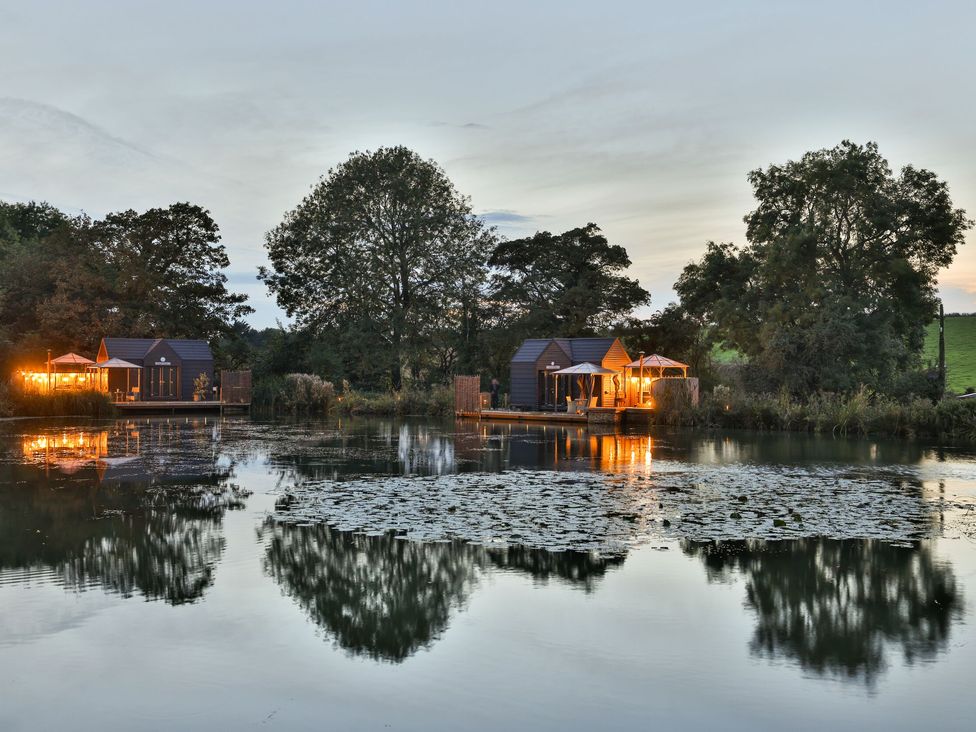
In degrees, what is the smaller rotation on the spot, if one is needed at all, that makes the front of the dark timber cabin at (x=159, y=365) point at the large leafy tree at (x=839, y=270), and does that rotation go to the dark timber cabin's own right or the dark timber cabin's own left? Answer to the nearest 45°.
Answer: approximately 45° to the dark timber cabin's own left

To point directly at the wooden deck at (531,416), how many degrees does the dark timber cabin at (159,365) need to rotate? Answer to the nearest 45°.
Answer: approximately 45° to its left

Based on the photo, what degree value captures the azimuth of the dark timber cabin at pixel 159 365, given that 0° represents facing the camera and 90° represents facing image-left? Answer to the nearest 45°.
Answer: approximately 0°

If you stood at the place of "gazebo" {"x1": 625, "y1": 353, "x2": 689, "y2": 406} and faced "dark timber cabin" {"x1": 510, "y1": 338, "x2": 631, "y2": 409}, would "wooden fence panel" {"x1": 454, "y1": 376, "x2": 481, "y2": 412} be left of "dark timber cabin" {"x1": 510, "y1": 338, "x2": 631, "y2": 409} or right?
left

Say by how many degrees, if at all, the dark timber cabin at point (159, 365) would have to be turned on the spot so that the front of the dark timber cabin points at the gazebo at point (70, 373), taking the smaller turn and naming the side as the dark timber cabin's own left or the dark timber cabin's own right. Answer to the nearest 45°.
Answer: approximately 90° to the dark timber cabin's own right

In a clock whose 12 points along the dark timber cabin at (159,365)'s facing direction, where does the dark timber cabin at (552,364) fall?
the dark timber cabin at (552,364) is roughly at 10 o'clock from the dark timber cabin at (159,365).

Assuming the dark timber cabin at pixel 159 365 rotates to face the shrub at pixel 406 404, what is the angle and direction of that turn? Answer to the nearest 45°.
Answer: approximately 45° to its left

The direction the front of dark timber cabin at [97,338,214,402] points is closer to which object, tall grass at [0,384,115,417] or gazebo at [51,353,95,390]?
the tall grass
